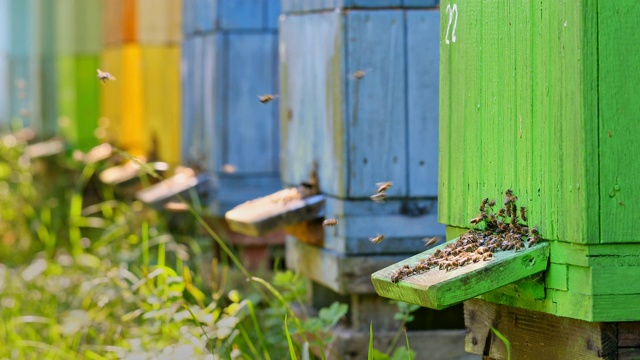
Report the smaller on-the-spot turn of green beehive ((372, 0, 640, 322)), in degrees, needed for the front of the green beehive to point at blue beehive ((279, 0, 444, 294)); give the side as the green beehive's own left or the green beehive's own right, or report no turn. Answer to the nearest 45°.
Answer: approximately 135° to the green beehive's own right

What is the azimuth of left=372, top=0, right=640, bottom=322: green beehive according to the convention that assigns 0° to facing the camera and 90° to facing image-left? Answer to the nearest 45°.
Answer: approximately 45°
